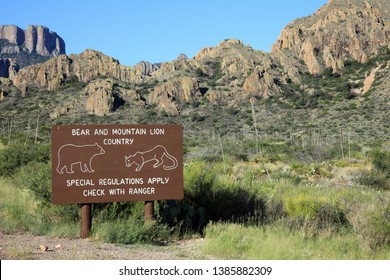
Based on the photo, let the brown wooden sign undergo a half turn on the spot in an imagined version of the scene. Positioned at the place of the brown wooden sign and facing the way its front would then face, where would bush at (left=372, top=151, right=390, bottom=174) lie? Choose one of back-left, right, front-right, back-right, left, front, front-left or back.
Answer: front-right

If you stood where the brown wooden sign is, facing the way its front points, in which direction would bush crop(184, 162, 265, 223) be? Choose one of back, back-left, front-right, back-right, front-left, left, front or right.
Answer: back-left

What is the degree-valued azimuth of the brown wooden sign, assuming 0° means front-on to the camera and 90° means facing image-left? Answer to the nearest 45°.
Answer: approximately 0°

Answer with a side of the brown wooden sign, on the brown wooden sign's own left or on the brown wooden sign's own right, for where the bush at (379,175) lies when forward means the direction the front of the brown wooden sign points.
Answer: on the brown wooden sign's own left

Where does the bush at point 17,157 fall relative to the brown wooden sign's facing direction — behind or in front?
behind
